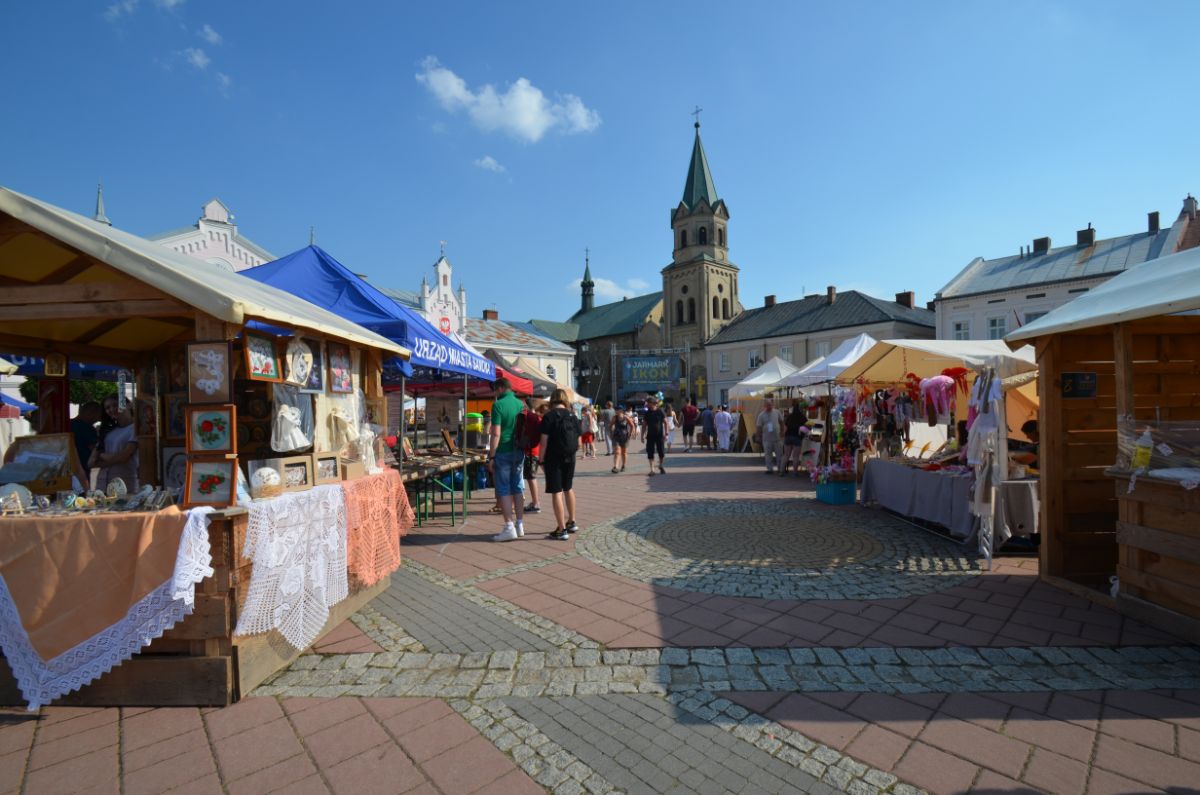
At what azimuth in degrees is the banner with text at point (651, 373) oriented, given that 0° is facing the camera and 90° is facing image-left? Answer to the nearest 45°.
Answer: approximately 0°

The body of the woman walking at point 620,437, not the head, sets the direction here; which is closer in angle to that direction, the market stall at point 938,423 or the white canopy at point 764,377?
the market stall

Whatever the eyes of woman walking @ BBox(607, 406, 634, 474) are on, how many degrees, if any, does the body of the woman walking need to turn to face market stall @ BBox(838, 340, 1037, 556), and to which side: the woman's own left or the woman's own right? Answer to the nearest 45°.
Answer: approximately 45° to the woman's own left

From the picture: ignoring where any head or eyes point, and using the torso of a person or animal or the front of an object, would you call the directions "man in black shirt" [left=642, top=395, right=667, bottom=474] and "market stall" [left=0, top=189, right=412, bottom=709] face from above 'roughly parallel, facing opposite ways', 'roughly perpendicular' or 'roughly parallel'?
roughly perpendicular

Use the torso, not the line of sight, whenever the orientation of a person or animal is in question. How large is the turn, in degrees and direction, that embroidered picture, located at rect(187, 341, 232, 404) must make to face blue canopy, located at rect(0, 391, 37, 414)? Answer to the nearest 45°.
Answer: approximately 180°

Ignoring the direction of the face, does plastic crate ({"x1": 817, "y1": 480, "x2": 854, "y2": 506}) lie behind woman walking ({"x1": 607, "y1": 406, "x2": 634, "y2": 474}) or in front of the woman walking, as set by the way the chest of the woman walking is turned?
in front

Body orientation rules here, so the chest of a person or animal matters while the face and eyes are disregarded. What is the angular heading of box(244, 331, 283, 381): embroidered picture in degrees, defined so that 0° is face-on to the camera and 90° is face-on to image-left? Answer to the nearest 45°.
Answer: approximately 315°

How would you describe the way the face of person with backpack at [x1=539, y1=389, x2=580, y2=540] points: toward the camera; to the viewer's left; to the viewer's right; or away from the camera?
away from the camera
